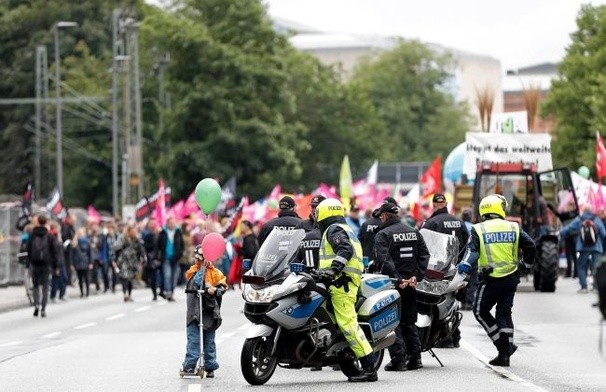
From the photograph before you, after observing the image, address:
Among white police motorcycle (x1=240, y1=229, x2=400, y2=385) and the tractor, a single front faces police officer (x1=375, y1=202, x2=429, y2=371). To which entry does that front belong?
the tractor

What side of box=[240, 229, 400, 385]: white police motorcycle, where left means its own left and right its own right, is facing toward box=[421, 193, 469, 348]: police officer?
back

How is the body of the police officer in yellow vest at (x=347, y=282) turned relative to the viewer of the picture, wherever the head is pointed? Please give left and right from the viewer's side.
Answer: facing to the left of the viewer

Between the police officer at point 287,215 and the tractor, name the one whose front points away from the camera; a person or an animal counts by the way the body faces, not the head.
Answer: the police officer

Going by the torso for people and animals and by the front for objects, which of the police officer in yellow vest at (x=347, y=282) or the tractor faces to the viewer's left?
the police officer in yellow vest

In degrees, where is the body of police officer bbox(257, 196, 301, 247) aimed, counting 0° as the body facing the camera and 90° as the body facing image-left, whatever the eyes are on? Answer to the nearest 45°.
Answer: approximately 180°
